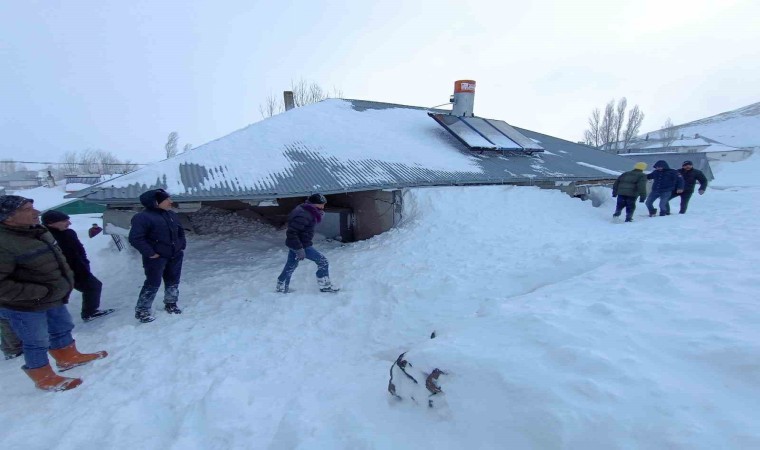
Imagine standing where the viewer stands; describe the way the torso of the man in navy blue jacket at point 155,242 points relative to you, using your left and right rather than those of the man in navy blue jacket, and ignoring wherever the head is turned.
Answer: facing the viewer and to the right of the viewer

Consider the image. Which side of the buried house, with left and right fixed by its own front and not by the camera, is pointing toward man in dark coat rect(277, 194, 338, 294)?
front

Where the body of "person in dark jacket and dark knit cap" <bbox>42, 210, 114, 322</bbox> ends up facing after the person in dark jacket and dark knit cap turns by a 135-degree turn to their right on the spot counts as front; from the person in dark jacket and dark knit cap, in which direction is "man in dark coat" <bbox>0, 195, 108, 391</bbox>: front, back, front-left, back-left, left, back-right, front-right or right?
front-left

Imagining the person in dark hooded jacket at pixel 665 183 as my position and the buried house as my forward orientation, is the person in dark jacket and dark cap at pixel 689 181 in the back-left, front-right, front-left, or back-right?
back-right

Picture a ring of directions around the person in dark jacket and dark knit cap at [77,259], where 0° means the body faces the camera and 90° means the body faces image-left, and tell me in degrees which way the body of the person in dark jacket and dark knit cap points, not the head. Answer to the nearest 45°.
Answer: approximately 270°

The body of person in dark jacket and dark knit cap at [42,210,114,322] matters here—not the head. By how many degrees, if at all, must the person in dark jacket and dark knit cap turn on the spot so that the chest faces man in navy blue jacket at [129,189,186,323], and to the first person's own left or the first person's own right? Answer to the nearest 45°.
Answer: approximately 45° to the first person's own right

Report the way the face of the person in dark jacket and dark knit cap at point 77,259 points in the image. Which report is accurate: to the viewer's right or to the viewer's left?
to the viewer's right

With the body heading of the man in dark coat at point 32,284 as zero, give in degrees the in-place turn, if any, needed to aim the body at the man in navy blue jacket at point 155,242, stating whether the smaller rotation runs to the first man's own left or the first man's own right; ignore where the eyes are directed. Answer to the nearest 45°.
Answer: approximately 45° to the first man's own left

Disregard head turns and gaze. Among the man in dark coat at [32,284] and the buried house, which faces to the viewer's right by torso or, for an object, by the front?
the man in dark coat

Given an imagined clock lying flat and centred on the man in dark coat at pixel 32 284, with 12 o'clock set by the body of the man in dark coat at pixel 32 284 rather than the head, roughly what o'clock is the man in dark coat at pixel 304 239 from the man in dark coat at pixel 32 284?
the man in dark coat at pixel 304 239 is roughly at 12 o'clock from the man in dark coat at pixel 32 284.

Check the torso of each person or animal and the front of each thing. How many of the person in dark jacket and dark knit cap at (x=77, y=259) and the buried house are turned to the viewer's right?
1

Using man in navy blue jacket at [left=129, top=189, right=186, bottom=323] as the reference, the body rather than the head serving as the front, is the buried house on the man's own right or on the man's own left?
on the man's own left

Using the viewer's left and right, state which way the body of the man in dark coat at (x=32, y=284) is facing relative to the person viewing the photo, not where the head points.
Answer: facing to the right of the viewer

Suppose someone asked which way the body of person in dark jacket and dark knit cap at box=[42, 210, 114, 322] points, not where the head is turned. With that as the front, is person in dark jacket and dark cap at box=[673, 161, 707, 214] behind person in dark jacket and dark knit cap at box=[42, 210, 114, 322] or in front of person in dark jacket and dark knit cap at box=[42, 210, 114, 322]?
in front
